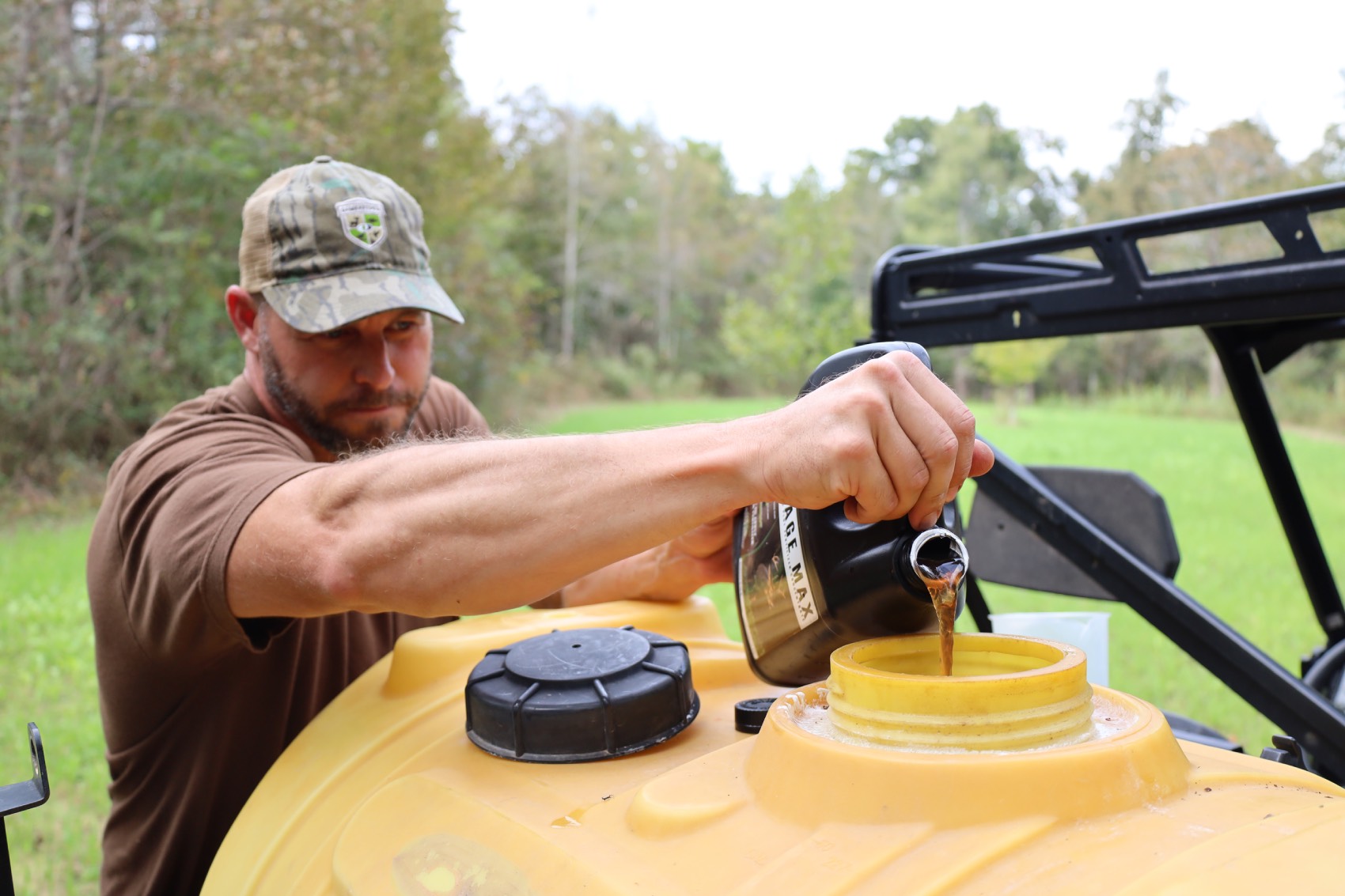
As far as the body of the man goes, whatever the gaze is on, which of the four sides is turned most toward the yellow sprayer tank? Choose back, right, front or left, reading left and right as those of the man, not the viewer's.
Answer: front

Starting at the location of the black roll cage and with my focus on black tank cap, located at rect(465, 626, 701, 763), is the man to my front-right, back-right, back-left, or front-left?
front-right

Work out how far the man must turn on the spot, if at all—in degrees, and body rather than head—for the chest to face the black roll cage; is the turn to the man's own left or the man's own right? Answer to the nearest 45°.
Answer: approximately 45° to the man's own left

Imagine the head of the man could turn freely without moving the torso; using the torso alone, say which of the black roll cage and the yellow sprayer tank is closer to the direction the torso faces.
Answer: the yellow sprayer tank

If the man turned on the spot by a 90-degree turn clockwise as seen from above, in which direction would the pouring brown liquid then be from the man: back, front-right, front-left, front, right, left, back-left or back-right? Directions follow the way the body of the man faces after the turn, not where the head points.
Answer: left

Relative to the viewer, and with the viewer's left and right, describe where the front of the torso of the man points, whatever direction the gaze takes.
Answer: facing the viewer and to the right of the viewer

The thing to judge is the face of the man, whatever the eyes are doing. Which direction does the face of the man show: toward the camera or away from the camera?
toward the camera
